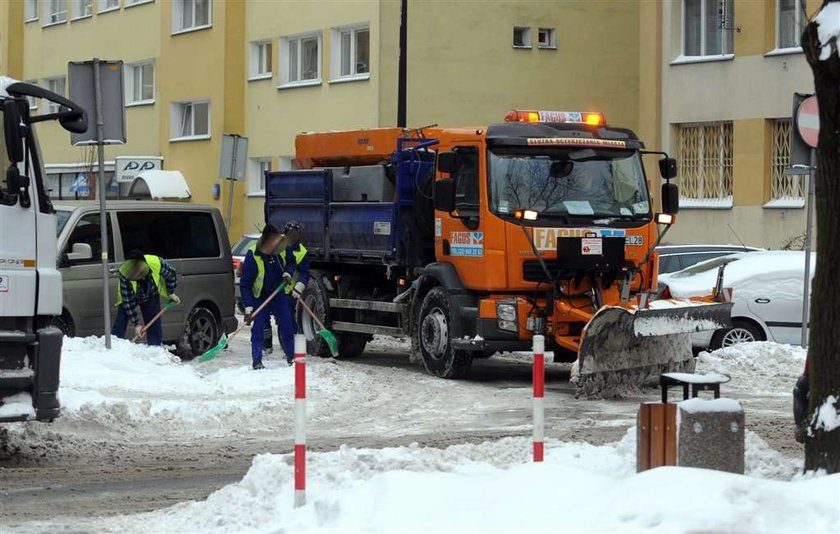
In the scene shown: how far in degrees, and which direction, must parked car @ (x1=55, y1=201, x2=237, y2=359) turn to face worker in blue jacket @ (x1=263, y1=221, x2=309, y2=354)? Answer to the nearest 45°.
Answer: approximately 135° to its left

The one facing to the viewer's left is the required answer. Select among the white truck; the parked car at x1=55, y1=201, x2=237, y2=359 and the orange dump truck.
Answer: the parked car

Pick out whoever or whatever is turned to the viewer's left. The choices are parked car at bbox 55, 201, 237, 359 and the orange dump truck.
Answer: the parked car

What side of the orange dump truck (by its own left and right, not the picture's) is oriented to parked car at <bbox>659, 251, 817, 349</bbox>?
left
